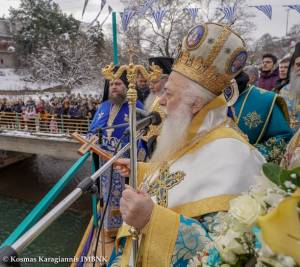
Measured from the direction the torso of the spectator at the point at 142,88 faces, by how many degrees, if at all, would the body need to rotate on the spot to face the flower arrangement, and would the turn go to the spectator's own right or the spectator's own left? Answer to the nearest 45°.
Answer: approximately 45° to the spectator's own left

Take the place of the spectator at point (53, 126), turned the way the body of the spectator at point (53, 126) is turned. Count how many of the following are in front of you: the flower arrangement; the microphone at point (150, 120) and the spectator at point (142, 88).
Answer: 3

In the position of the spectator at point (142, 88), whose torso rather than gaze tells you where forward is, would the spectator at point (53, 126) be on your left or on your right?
on your right

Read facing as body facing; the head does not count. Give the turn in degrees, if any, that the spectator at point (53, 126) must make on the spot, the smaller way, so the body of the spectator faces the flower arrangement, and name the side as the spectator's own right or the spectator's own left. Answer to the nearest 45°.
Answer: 0° — they already face it

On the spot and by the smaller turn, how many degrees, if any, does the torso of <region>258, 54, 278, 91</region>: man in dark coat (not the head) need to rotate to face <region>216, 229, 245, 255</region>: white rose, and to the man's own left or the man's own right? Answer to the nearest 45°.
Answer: approximately 45° to the man's own left

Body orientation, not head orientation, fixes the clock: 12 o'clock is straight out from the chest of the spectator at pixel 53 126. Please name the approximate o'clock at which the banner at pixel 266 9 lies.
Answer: The banner is roughly at 10 o'clock from the spectator.

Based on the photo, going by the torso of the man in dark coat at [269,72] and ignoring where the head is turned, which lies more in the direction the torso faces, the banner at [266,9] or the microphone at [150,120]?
the microphone

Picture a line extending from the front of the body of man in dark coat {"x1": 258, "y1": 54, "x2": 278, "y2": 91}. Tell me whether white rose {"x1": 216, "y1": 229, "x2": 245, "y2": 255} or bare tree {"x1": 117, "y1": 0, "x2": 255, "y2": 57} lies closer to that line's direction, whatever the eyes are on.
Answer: the white rose

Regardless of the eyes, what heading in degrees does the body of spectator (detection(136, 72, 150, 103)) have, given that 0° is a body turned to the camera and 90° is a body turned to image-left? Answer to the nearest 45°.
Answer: approximately 45°

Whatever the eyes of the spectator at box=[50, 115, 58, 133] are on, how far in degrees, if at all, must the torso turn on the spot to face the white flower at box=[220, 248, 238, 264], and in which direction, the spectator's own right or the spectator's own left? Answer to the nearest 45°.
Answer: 0° — they already face it

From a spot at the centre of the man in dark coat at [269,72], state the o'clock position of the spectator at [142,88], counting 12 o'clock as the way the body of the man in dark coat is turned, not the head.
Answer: The spectator is roughly at 1 o'clock from the man in dark coat.

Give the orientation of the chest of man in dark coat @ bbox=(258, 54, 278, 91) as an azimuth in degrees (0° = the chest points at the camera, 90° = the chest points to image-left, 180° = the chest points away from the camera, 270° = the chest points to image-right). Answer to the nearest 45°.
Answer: approximately 45°

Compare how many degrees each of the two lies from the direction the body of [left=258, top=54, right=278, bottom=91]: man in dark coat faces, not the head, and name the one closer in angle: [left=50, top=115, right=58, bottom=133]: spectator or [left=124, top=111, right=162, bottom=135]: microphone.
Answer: the microphone
